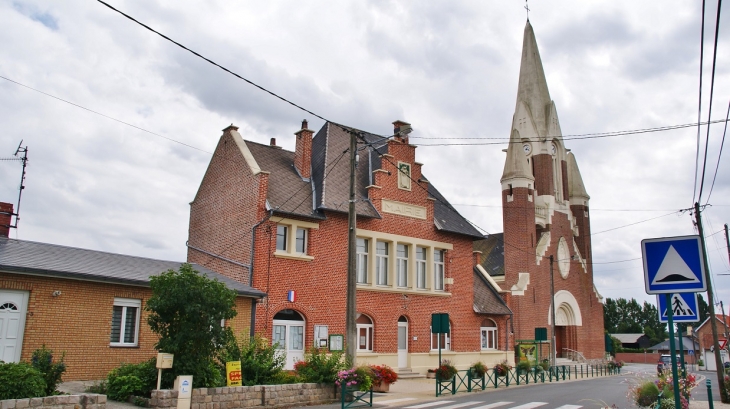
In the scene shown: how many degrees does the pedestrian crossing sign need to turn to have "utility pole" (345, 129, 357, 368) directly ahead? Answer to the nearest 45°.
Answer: approximately 135° to its right

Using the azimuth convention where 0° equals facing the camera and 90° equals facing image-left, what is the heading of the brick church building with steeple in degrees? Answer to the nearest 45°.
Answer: approximately 315°

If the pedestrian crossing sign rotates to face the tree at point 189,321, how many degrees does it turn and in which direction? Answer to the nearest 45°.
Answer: approximately 90° to its right

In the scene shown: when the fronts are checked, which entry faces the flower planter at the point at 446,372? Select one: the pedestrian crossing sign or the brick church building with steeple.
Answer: the brick church building with steeple

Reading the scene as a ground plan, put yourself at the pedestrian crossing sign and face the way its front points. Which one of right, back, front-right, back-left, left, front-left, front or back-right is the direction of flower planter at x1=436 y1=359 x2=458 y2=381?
back-right
